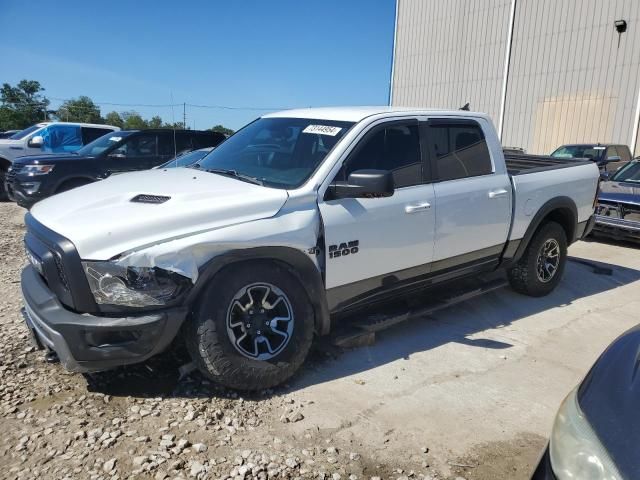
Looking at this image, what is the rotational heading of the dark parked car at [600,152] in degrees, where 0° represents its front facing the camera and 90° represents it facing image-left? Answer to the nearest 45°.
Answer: approximately 45°

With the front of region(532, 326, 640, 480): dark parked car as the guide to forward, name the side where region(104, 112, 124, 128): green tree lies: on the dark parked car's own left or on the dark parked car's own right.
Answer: on the dark parked car's own right

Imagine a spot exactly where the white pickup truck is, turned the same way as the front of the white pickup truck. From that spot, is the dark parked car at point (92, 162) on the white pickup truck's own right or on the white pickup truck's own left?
on the white pickup truck's own right

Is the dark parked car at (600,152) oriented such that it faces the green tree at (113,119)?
no

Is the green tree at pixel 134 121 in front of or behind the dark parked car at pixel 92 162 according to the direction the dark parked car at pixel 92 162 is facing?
behind

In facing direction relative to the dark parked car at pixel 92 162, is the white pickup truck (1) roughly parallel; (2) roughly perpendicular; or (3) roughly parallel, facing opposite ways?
roughly parallel

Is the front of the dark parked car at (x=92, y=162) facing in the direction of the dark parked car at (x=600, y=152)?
no

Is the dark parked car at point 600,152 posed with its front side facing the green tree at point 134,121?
no

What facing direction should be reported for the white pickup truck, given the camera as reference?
facing the viewer and to the left of the viewer

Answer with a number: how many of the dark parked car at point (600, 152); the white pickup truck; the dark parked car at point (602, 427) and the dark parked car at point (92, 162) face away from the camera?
0

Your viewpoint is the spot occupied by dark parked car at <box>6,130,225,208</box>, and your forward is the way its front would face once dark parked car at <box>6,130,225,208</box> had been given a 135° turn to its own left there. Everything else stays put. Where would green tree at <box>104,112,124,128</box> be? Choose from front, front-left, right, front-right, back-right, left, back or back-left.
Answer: left

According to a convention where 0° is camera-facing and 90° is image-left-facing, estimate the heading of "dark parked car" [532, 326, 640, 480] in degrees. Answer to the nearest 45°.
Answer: approximately 45°

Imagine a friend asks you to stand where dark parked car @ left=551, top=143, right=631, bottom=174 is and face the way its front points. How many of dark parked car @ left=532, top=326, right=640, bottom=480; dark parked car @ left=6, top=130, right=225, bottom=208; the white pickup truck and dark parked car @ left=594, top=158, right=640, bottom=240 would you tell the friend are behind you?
0
